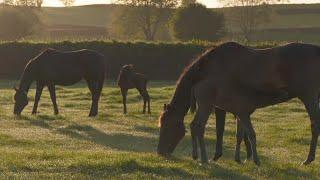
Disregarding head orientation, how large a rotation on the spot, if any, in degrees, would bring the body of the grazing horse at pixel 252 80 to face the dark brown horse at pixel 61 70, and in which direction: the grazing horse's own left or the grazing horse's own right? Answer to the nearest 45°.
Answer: approximately 45° to the grazing horse's own right

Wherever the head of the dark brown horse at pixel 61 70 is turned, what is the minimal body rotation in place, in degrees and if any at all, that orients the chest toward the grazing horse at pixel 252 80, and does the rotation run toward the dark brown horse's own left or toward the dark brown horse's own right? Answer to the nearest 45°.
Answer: approximately 90° to the dark brown horse's own left

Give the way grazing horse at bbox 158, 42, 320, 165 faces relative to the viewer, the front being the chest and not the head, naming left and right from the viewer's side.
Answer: facing to the left of the viewer

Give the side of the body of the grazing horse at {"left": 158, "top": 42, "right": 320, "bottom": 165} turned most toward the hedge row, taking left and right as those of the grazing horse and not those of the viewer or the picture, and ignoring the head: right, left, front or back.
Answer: right

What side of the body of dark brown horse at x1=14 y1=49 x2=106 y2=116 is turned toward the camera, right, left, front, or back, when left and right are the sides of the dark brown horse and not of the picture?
left
